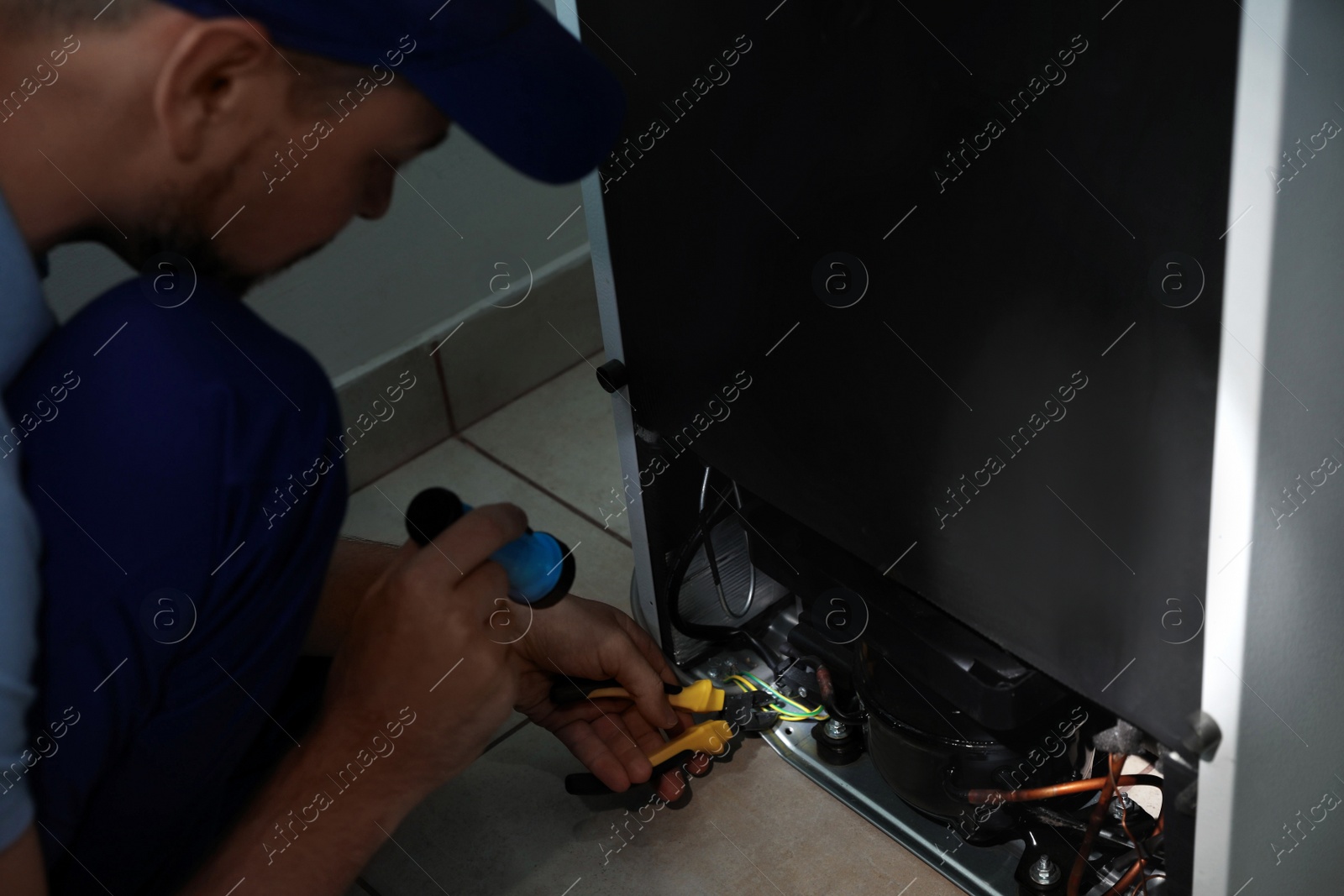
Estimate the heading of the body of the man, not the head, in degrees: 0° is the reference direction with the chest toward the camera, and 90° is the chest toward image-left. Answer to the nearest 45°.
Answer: approximately 270°

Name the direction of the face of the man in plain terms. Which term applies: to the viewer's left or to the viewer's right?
to the viewer's right
